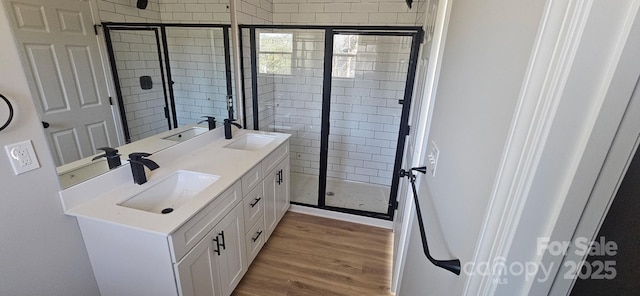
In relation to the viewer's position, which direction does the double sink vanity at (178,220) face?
facing the viewer and to the right of the viewer

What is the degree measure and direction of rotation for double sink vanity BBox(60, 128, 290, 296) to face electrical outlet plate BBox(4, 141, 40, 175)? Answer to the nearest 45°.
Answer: approximately 135° to its right

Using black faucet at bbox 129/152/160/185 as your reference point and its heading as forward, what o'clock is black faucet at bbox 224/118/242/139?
black faucet at bbox 224/118/242/139 is roughly at 9 o'clock from black faucet at bbox 129/152/160/185.

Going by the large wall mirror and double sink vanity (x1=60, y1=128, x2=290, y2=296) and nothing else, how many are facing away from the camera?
0
